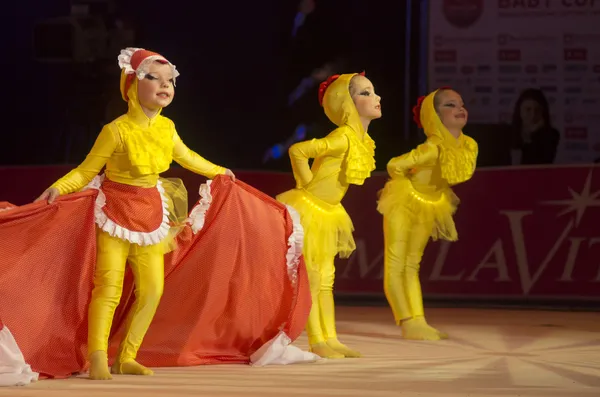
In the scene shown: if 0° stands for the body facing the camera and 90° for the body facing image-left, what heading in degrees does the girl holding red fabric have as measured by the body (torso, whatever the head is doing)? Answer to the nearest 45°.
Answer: approximately 315°

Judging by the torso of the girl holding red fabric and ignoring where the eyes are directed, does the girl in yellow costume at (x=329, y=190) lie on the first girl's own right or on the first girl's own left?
on the first girl's own left

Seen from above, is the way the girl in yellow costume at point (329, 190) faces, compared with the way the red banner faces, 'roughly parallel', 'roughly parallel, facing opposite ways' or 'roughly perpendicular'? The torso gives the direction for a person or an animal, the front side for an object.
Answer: roughly perpendicular

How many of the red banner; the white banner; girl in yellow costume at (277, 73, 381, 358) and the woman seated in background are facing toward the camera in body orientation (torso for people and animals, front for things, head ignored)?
3

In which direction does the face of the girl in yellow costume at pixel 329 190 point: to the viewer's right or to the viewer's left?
to the viewer's right

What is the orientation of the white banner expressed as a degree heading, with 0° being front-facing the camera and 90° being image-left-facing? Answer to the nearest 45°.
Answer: approximately 0°

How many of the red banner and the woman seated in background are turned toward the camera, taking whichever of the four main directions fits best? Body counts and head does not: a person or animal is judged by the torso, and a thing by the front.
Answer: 2
